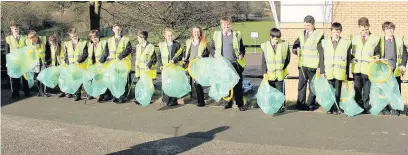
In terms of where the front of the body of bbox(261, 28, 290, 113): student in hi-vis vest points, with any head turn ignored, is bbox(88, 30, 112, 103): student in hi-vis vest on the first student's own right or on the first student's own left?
on the first student's own right

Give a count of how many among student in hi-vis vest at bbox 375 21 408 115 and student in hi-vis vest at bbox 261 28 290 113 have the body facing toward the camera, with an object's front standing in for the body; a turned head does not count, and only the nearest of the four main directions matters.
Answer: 2

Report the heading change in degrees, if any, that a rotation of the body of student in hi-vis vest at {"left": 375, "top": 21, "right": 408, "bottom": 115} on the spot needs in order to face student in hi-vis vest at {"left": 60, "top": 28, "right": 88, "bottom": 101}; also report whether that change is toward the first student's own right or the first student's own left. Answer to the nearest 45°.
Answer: approximately 90° to the first student's own right

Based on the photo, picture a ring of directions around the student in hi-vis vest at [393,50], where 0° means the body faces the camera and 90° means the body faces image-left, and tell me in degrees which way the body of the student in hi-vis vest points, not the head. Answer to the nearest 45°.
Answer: approximately 0°
